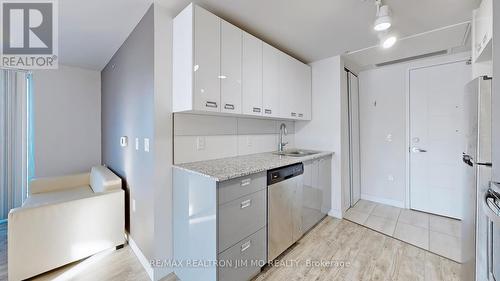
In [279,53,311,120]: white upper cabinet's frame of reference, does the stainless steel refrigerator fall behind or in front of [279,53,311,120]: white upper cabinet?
in front

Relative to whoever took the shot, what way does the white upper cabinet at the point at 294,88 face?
facing the viewer and to the right of the viewer

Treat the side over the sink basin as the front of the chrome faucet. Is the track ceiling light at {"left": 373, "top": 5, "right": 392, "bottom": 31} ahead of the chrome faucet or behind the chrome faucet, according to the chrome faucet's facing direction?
ahead

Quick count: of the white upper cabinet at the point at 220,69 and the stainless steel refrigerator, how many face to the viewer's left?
1

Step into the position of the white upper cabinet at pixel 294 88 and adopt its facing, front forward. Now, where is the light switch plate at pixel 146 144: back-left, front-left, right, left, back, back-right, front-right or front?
right

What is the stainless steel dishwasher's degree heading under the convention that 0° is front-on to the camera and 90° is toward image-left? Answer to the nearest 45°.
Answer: approximately 315°

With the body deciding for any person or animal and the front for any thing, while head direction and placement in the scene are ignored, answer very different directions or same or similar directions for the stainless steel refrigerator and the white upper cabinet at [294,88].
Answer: very different directions

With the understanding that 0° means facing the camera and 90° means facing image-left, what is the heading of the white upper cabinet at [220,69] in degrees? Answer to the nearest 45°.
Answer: approximately 315°

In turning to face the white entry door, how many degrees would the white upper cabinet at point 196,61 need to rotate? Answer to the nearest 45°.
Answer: approximately 45° to its left

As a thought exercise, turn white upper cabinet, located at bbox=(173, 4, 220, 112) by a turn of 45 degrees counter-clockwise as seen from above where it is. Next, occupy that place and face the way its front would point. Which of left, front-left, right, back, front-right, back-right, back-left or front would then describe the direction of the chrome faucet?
front-left
